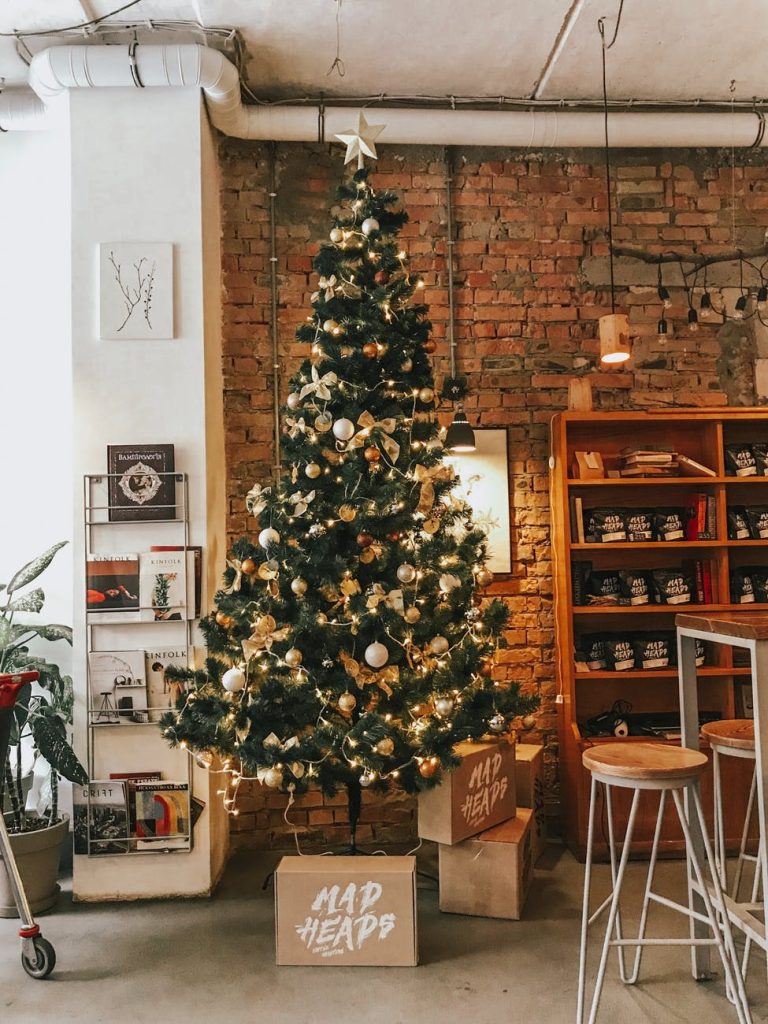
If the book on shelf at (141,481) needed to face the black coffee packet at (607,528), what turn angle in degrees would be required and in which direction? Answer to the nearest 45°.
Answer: approximately 90° to its left

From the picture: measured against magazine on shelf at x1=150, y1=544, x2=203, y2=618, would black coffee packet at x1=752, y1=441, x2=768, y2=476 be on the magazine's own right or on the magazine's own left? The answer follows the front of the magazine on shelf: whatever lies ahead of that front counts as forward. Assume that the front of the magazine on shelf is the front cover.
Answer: on the magazine's own left

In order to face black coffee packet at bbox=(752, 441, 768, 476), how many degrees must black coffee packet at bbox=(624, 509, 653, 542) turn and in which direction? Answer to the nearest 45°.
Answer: approximately 135° to its left

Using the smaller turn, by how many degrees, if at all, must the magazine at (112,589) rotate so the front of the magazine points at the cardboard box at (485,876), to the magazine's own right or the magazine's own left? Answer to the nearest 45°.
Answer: approximately 45° to the magazine's own left

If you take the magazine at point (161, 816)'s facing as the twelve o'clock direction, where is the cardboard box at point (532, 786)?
The cardboard box is roughly at 9 o'clock from the magazine.

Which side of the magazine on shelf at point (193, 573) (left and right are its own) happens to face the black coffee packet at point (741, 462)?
left

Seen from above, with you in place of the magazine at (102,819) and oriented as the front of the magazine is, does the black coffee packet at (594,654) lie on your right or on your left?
on your left

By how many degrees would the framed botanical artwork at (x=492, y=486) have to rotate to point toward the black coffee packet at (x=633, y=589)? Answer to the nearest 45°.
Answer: approximately 90° to its left
